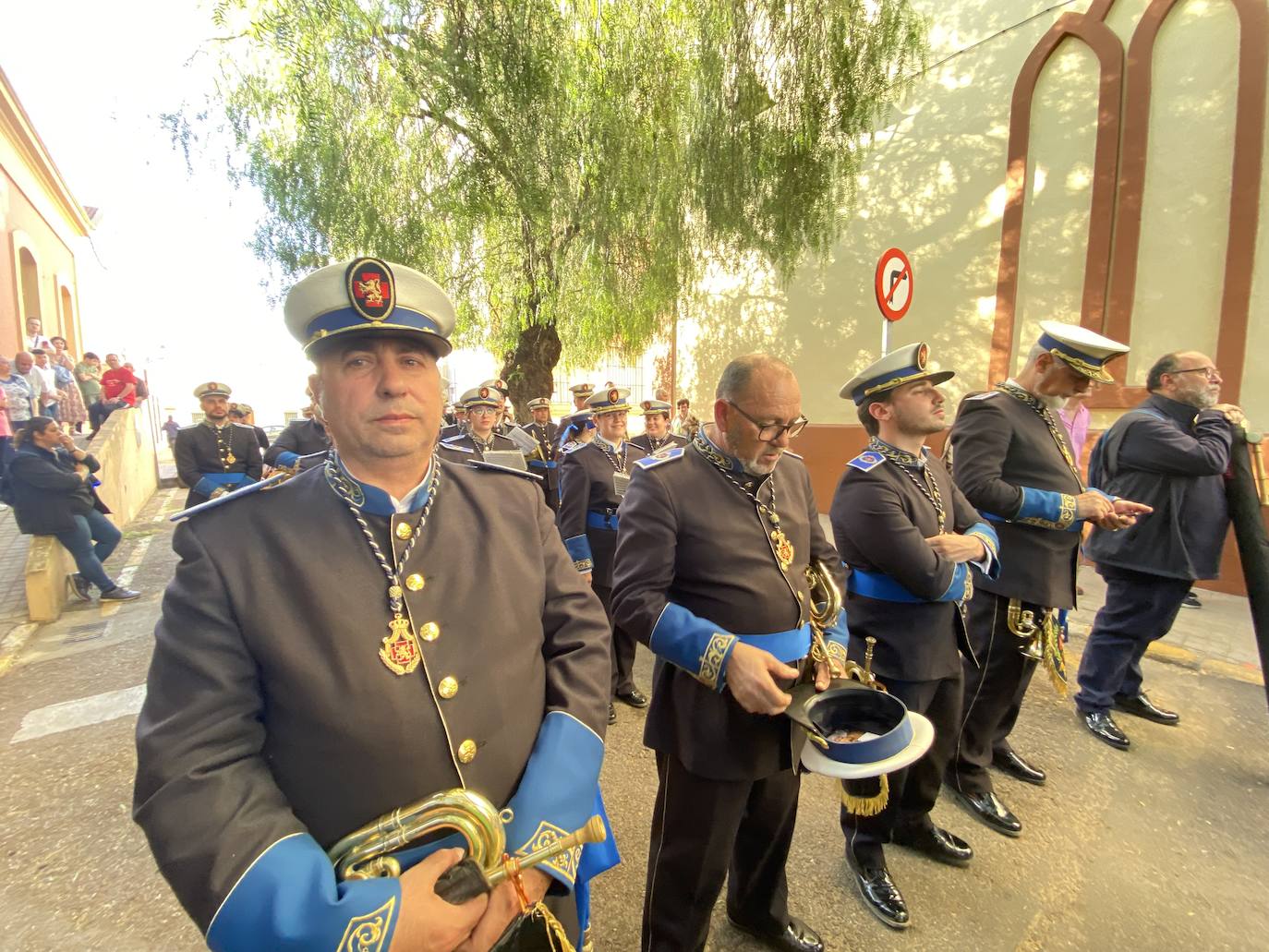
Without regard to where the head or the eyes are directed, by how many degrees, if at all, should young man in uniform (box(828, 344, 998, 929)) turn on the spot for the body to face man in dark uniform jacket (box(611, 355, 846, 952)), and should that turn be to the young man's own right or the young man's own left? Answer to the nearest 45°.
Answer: approximately 90° to the young man's own right

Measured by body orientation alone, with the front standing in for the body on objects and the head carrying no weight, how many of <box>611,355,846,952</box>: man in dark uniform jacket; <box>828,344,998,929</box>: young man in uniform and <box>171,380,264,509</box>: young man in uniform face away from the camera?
0

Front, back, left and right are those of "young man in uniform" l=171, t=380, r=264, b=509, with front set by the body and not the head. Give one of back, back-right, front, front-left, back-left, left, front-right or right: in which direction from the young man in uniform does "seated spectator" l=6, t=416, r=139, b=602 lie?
right

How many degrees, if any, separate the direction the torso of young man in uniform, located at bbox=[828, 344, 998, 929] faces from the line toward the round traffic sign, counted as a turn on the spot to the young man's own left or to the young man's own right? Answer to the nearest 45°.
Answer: approximately 135° to the young man's own left

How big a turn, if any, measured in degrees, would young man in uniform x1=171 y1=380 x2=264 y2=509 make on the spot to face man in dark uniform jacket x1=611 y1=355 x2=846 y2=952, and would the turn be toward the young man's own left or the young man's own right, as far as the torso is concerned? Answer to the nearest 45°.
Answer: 0° — they already face them

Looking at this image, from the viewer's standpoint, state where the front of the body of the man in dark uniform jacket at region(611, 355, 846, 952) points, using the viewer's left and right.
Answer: facing the viewer and to the right of the viewer

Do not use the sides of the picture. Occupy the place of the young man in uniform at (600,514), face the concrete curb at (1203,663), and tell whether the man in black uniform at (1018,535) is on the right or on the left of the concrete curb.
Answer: right

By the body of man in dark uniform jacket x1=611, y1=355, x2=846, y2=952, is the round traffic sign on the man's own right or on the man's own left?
on the man's own left

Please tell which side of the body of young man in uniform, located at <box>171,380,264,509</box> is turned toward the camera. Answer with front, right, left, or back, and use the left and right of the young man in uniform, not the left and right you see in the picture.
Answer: front

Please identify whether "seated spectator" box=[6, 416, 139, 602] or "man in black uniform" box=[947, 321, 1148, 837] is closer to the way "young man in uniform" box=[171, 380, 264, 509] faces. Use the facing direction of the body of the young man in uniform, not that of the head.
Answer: the man in black uniform

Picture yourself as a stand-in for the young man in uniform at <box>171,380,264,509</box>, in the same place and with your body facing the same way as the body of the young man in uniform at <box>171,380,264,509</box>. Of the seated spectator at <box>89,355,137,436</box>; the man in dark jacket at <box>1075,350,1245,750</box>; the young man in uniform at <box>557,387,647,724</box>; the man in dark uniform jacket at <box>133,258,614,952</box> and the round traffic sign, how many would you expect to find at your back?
1

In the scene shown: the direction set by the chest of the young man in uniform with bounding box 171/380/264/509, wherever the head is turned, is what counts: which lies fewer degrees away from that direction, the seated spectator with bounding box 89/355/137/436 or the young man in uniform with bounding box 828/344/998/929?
the young man in uniform

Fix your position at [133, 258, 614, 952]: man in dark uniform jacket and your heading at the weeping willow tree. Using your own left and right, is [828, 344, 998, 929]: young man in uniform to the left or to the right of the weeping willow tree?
right

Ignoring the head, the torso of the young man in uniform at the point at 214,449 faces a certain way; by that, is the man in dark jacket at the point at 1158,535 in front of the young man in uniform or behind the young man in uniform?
in front

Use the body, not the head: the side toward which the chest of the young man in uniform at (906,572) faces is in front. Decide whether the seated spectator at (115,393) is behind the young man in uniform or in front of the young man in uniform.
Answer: behind

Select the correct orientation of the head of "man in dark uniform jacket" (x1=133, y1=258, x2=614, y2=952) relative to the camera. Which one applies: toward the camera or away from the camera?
toward the camera
